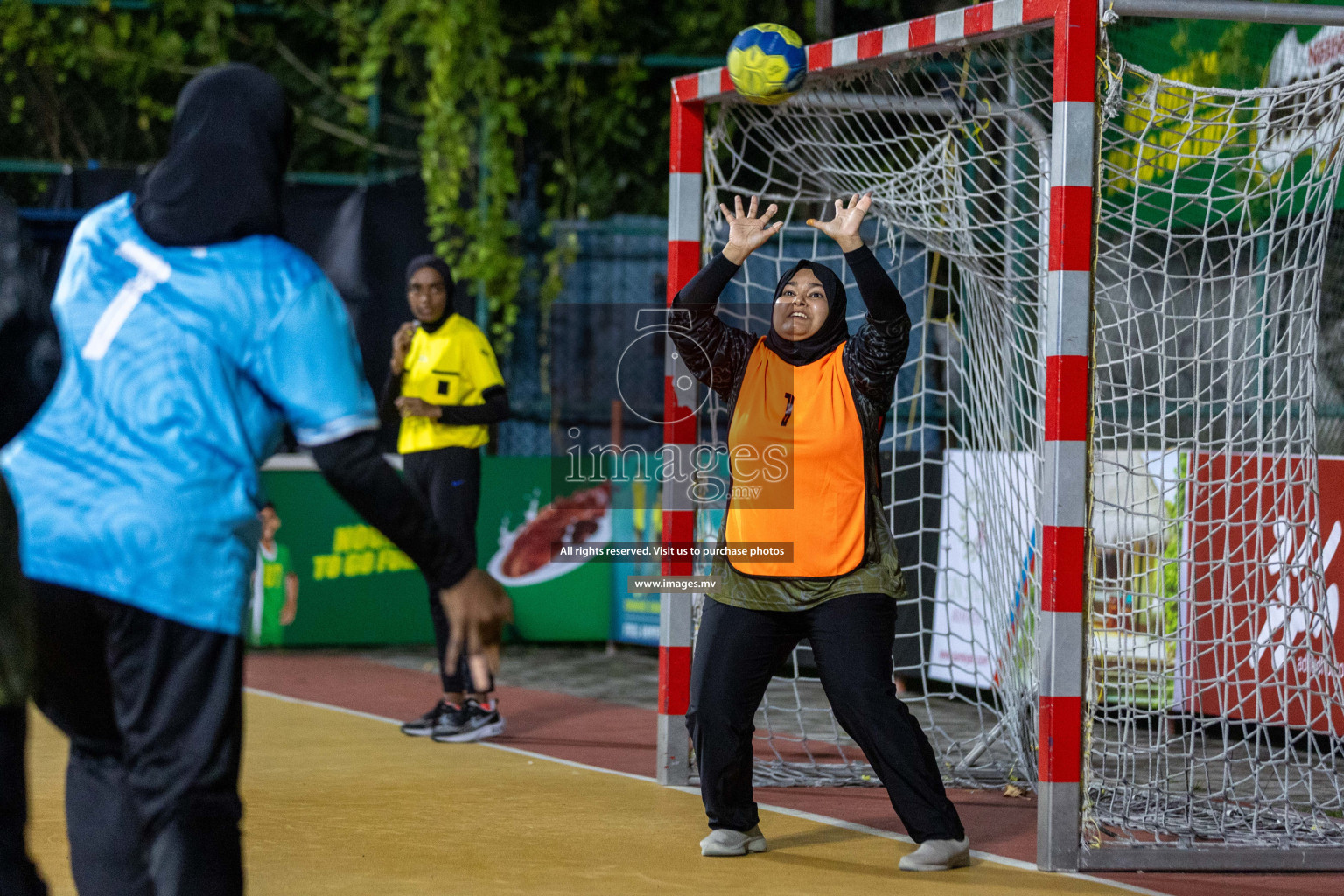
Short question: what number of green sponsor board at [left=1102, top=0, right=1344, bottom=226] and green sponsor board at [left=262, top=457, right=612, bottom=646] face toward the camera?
2

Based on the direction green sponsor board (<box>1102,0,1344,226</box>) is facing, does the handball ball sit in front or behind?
in front

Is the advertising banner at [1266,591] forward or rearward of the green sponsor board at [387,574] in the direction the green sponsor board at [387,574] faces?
forward

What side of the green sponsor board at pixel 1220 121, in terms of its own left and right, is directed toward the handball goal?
front

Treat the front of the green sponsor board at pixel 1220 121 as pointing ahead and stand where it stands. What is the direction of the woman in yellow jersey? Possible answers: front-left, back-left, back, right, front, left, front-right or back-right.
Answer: right

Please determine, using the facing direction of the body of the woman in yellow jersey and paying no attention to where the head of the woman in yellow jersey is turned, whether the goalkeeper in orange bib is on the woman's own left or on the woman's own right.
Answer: on the woman's own left

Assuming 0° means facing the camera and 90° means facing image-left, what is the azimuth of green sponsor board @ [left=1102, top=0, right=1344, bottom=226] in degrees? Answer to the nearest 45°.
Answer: approximately 0°

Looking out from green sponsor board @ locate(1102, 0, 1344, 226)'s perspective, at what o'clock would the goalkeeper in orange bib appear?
The goalkeeper in orange bib is roughly at 1 o'clock from the green sponsor board.

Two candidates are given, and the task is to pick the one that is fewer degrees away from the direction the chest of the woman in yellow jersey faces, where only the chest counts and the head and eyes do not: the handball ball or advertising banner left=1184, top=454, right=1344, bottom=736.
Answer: the handball ball

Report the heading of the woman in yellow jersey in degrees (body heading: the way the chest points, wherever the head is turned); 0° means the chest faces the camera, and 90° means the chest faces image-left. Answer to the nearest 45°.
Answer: approximately 45°
